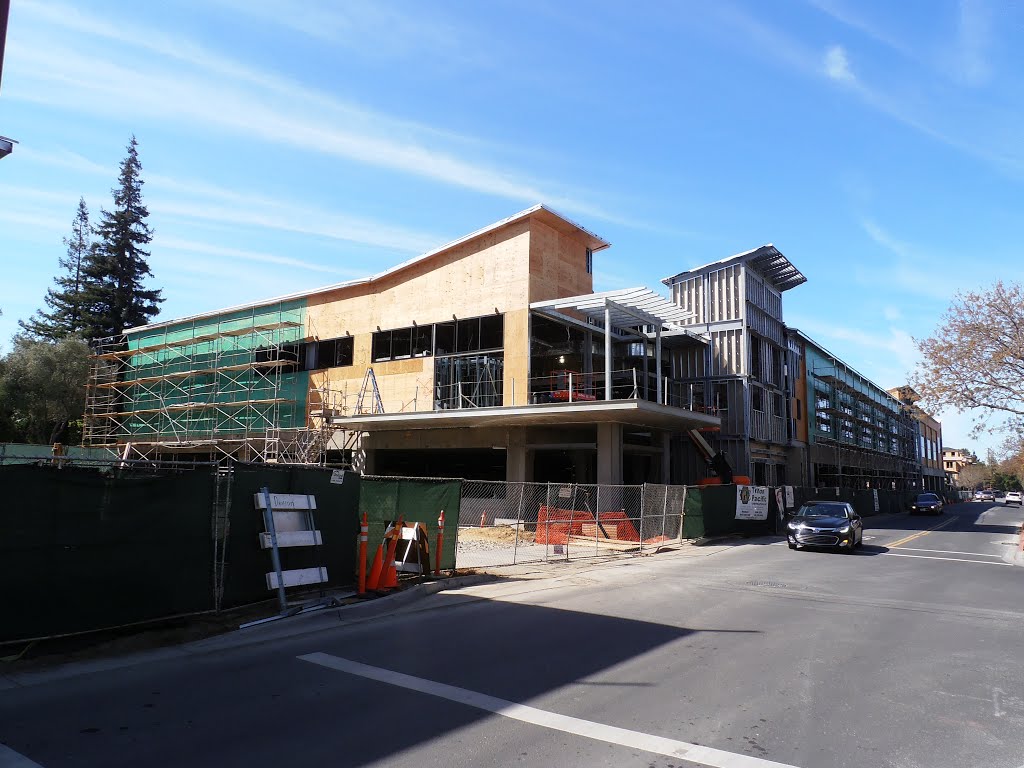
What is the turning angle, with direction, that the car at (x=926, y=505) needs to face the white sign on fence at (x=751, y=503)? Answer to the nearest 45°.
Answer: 0° — it already faces it

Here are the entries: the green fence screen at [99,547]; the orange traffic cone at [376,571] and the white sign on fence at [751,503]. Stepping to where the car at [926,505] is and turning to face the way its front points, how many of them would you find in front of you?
3

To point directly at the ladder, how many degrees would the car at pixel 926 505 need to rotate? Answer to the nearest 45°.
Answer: approximately 45° to its right

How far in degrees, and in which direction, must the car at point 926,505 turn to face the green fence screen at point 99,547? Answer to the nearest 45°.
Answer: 0° — it already faces it

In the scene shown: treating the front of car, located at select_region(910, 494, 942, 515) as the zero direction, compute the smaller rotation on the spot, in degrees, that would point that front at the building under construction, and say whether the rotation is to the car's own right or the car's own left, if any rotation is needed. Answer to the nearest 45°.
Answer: approximately 45° to the car's own right

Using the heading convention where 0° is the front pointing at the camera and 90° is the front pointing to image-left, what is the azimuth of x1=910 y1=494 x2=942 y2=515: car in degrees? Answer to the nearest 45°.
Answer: approximately 0°
